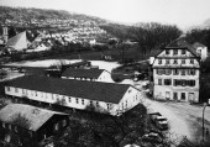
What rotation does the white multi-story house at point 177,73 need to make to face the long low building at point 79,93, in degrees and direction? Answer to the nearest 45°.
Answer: approximately 45° to its right

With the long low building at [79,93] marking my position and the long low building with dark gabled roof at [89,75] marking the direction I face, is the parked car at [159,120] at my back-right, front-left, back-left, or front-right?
back-right

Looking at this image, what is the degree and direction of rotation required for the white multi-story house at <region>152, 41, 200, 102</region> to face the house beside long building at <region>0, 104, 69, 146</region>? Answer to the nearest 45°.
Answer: approximately 45° to its right

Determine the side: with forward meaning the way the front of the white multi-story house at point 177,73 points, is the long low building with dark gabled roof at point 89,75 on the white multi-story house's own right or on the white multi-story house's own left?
on the white multi-story house's own right

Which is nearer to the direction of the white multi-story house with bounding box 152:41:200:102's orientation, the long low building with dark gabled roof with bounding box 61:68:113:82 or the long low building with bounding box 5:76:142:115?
the long low building with bounding box 5:76:142:115

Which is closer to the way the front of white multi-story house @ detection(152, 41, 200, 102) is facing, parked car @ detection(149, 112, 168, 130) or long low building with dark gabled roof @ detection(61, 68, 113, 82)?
the parked car

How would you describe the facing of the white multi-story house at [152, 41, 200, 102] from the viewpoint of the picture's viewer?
facing the viewer

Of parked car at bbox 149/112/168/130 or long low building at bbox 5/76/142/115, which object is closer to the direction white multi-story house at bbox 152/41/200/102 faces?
the parked car

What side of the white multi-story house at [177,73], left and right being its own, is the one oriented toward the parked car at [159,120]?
front
